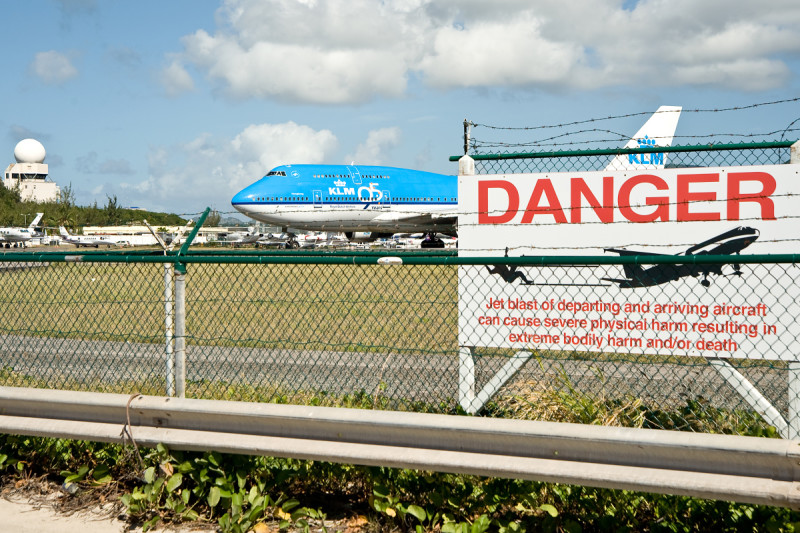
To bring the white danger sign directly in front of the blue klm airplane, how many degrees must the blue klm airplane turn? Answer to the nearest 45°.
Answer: approximately 90° to its left

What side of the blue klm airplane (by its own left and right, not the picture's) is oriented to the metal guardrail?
left

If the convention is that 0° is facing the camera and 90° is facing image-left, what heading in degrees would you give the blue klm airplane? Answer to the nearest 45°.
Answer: approximately 90°
